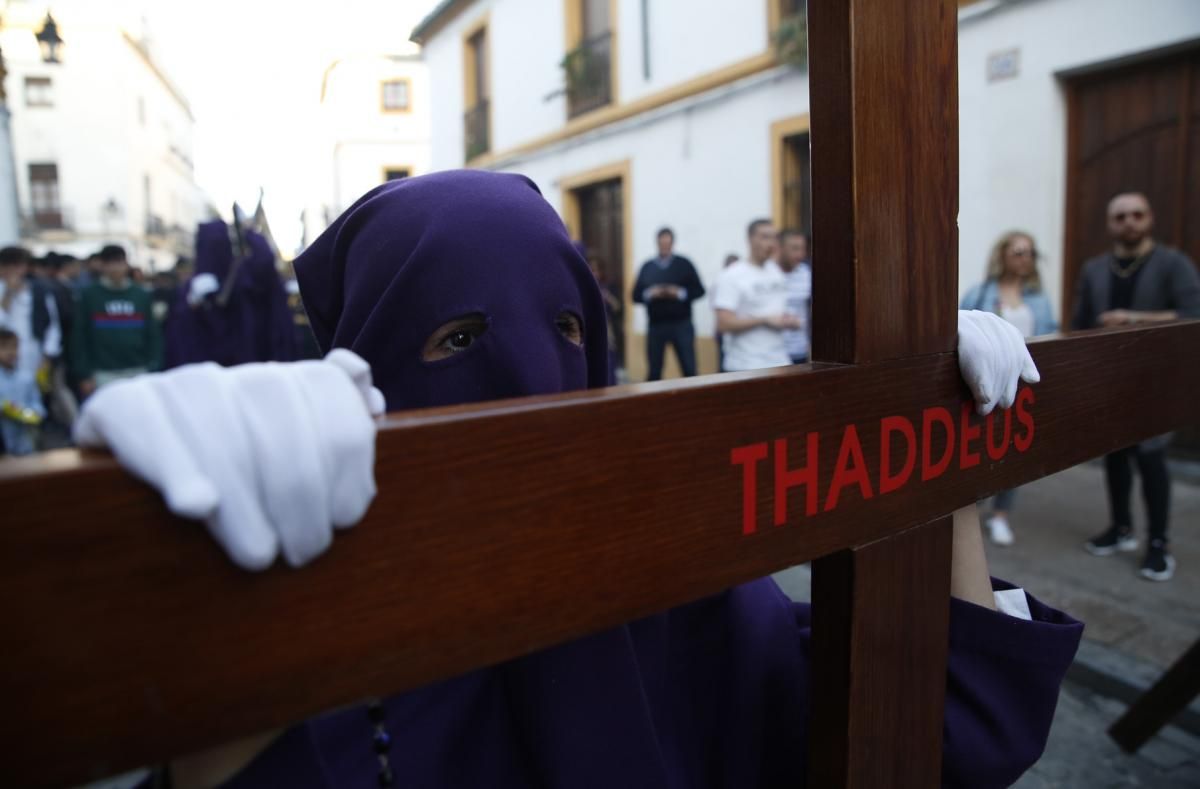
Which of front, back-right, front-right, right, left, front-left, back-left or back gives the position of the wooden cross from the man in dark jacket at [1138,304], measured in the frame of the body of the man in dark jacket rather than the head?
front

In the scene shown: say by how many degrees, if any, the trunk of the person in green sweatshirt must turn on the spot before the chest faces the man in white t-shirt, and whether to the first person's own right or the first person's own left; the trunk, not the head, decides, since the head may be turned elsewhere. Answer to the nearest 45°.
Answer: approximately 45° to the first person's own left

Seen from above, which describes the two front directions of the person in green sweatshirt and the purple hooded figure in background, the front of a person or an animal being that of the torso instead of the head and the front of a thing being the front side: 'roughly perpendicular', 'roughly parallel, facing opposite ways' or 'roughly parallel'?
roughly parallel

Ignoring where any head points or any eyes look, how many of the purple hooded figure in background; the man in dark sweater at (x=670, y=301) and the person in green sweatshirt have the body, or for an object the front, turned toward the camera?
3

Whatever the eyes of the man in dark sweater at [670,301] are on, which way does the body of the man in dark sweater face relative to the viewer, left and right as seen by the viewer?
facing the viewer

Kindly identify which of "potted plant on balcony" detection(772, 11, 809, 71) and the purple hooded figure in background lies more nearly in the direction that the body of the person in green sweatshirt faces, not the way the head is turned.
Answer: the purple hooded figure in background

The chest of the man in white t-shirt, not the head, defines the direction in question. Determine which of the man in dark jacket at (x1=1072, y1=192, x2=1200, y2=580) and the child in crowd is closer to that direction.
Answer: the man in dark jacket

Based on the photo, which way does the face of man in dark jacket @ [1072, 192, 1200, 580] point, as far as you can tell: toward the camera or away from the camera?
toward the camera

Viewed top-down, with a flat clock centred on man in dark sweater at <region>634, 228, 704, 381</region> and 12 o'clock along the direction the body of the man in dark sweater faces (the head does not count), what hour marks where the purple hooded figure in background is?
The purple hooded figure in background is roughly at 2 o'clock from the man in dark sweater.

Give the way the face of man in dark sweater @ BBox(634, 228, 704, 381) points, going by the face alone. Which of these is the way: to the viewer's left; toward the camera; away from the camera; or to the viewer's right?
toward the camera

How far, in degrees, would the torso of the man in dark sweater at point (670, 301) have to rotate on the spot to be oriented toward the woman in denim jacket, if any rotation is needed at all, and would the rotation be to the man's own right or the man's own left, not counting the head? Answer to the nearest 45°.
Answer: approximately 45° to the man's own left

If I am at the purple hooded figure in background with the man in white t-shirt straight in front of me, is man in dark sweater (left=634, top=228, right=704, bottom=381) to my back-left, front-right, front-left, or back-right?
front-left

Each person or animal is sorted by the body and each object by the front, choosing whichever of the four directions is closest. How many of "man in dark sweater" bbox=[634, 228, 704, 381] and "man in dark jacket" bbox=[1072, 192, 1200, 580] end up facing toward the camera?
2

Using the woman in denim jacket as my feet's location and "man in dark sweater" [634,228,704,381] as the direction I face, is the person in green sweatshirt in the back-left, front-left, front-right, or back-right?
front-left

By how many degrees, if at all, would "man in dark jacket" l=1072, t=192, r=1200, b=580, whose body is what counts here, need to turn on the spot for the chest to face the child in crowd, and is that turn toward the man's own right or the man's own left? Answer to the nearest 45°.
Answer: approximately 90° to the man's own right

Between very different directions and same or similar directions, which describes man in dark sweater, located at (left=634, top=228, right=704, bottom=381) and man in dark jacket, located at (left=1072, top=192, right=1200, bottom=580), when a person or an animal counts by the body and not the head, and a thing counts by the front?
same or similar directions

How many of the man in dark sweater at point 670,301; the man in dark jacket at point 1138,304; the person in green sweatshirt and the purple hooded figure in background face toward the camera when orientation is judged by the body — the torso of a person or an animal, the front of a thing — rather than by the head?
4

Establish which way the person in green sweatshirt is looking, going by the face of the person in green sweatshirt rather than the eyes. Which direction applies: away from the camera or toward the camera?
toward the camera
